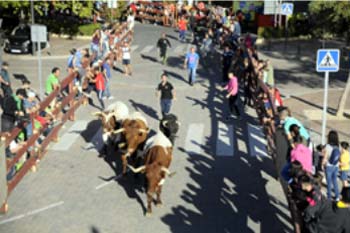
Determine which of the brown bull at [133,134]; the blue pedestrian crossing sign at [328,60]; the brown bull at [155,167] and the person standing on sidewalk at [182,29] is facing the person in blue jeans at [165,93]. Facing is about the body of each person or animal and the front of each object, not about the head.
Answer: the person standing on sidewalk

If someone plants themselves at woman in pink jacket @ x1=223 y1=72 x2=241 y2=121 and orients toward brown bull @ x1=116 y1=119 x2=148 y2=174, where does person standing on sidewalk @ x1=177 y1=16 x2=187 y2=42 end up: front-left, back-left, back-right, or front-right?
back-right

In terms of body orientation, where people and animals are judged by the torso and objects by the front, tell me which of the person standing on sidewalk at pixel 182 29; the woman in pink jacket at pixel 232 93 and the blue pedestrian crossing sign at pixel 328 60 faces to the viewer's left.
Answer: the woman in pink jacket

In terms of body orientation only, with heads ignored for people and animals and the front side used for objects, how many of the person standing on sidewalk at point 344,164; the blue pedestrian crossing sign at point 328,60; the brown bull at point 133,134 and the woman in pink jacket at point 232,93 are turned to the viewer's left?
2

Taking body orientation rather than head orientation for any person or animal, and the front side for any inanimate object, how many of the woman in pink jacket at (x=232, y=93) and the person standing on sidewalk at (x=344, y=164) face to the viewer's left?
2

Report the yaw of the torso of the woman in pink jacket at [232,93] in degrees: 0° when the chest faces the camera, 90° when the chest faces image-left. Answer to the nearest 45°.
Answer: approximately 90°

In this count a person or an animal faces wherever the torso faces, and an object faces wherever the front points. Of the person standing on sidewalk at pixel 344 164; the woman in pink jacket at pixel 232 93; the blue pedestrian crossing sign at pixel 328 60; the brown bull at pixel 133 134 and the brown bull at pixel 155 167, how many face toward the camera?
3

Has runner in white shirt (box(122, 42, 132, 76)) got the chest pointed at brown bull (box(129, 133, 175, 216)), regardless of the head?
yes
